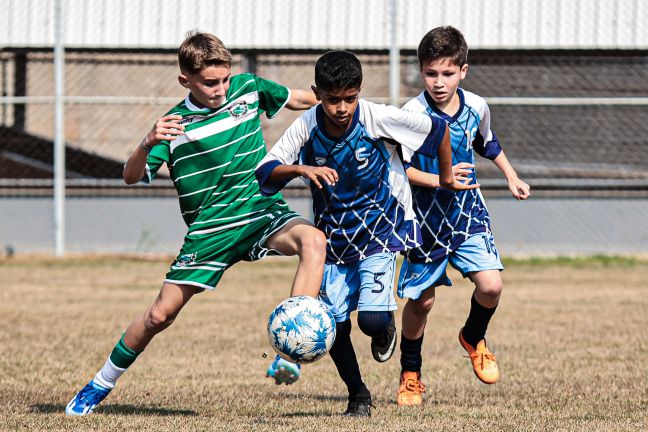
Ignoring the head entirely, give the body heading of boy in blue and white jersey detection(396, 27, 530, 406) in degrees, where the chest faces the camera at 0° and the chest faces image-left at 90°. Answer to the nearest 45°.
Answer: approximately 0°

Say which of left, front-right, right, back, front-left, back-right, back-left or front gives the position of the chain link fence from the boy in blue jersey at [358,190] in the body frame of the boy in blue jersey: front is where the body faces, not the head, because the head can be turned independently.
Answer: back

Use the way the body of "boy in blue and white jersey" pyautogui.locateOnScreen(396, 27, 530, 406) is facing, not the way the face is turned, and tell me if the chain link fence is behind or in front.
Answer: behind

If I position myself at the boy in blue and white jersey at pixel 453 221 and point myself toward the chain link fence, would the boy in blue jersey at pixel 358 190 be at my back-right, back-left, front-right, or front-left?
back-left

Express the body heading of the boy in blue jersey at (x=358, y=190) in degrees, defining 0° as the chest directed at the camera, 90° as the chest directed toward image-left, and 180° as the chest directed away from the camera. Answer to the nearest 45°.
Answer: approximately 0°

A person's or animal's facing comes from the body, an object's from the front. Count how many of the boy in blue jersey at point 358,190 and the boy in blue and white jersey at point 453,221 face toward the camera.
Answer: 2
